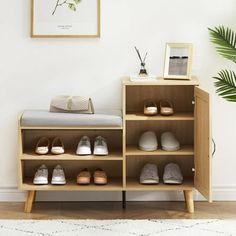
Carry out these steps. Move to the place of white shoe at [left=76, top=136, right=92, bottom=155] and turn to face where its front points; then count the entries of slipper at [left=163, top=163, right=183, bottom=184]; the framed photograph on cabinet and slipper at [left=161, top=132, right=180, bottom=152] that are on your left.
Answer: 3

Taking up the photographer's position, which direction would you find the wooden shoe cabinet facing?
facing the viewer

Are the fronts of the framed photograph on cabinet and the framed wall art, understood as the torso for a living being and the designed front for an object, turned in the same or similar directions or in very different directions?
same or similar directions

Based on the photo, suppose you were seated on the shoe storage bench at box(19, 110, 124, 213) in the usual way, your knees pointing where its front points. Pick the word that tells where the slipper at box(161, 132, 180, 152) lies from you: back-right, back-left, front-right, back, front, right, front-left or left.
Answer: left

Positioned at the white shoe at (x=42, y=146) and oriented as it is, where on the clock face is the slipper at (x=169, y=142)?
The slipper is roughly at 9 o'clock from the white shoe.

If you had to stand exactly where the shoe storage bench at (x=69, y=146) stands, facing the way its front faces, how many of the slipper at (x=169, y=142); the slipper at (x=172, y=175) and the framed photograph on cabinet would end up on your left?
3

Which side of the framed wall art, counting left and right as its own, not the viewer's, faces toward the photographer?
front

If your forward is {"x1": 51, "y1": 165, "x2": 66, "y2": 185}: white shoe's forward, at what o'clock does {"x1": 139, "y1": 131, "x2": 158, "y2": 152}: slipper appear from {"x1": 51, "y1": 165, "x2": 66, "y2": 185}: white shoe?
The slipper is roughly at 9 o'clock from the white shoe.

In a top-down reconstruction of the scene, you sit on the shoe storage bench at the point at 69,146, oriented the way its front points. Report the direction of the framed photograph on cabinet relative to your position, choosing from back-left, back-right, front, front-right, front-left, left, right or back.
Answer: left

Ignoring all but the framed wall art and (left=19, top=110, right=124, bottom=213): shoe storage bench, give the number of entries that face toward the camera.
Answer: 2

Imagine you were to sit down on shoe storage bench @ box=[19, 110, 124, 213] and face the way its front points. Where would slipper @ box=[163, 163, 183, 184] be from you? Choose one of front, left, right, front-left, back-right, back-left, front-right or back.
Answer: left

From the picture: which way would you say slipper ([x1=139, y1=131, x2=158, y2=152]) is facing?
toward the camera
